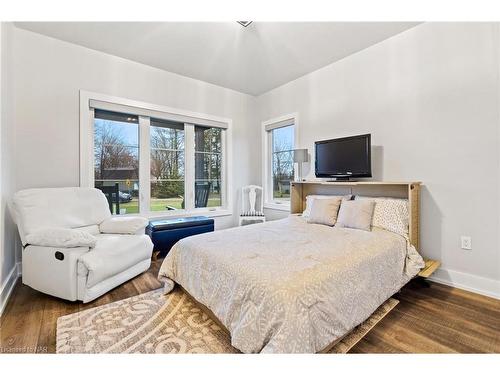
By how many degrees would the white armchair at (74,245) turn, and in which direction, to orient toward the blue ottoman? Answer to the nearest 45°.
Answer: approximately 90° to its left

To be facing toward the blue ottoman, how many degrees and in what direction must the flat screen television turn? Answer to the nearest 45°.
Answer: approximately 45° to its right

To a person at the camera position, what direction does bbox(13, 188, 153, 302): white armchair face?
facing the viewer and to the right of the viewer

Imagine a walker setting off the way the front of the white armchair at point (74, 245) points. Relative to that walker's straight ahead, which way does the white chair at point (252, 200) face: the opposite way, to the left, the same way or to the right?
to the right

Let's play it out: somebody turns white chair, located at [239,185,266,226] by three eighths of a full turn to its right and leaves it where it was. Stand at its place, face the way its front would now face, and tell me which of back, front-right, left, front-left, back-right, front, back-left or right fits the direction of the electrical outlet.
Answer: back

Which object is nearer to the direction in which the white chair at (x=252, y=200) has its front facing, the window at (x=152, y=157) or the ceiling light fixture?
the ceiling light fixture

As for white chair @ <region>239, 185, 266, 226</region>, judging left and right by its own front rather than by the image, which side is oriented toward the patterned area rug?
front

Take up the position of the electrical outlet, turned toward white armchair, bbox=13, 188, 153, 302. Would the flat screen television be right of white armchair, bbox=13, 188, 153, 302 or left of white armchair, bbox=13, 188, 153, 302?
right

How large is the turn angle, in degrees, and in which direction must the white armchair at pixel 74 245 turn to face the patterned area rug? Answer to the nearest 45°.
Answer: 0° — it already faces it

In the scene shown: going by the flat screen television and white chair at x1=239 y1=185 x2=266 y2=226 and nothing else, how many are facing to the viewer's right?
0

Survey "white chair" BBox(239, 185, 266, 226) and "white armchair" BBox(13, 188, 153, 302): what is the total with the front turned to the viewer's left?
0

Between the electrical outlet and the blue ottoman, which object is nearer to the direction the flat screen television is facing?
the blue ottoman

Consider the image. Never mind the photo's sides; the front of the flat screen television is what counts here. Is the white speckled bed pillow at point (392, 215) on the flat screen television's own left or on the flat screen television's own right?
on the flat screen television's own left

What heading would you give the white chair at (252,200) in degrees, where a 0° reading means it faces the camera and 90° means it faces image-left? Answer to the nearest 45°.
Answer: approximately 0°

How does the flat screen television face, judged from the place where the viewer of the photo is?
facing the viewer and to the left of the viewer
